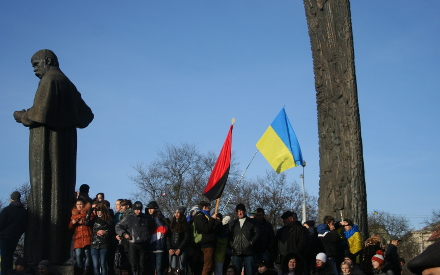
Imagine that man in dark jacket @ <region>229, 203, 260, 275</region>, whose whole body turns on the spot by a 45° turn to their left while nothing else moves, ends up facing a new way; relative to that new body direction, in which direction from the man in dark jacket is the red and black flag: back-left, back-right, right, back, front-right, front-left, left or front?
back-right

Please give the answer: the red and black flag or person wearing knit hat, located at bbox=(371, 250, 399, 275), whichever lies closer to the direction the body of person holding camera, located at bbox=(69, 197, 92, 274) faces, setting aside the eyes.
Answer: the person wearing knit hat

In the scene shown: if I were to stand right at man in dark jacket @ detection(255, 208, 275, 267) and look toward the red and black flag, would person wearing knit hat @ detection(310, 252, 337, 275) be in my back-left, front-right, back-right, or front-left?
back-left

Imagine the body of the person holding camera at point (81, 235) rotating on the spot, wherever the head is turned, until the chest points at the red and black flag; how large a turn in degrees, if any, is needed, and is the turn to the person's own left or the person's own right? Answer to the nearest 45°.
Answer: approximately 135° to the person's own left

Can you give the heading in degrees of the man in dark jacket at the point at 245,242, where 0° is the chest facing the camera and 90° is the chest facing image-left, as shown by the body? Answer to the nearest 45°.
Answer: approximately 0°

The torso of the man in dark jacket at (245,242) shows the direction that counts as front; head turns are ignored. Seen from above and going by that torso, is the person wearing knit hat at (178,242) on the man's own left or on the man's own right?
on the man's own right

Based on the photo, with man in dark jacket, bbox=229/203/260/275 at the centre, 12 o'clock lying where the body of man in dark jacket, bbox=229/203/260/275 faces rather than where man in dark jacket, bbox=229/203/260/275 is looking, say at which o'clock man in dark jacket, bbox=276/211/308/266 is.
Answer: man in dark jacket, bbox=276/211/308/266 is roughly at 9 o'clock from man in dark jacket, bbox=229/203/260/275.

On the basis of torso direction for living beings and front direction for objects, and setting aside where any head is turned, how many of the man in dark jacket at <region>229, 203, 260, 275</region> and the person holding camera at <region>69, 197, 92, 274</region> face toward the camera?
2

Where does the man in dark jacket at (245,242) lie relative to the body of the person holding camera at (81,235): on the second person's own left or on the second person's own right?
on the second person's own left

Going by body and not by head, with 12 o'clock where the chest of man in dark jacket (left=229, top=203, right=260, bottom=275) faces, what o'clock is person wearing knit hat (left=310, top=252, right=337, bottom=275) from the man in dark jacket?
The person wearing knit hat is roughly at 10 o'clock from the man in dark jacket.

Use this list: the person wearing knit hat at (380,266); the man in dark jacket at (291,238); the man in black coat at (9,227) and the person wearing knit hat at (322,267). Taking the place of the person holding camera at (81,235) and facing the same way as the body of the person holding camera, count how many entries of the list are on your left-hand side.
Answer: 3

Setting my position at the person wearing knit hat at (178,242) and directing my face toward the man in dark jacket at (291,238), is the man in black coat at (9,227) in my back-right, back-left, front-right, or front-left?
back-right

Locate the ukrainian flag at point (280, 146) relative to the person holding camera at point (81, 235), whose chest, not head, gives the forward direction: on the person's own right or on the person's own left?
on the person's own left

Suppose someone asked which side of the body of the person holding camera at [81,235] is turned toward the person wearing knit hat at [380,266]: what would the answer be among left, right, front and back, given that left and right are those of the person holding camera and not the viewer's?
left
